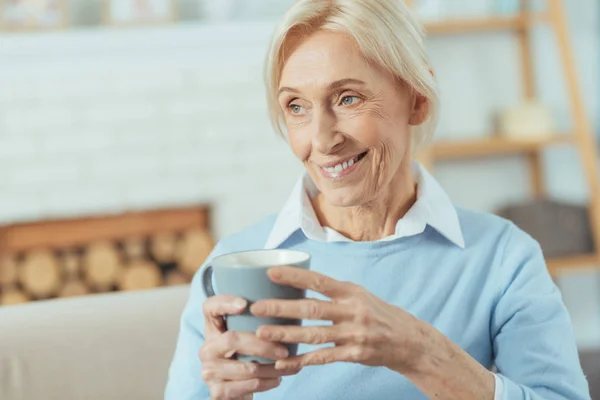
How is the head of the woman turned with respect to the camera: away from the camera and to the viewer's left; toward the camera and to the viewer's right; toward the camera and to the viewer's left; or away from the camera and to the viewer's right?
toward the camera and to the viewer's left

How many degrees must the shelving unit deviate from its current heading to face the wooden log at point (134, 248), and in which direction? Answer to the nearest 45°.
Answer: approximately 90° to its right

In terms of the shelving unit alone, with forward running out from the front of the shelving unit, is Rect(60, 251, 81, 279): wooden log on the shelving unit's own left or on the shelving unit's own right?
on the shelving unit's own right

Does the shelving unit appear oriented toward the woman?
yes

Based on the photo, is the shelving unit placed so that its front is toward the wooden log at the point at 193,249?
no

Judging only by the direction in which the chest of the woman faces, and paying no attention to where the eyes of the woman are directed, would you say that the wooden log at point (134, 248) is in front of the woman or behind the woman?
behind

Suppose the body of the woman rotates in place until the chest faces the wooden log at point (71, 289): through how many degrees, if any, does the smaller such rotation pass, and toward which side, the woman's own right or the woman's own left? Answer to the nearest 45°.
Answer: approximately 135° to the woman's own right

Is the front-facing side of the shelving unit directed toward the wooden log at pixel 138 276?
no

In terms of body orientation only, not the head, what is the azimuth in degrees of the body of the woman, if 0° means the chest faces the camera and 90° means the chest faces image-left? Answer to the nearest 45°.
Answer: approximately 0°

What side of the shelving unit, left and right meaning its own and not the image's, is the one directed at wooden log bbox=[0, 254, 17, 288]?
right

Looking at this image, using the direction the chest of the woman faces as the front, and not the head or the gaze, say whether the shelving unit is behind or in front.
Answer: behind

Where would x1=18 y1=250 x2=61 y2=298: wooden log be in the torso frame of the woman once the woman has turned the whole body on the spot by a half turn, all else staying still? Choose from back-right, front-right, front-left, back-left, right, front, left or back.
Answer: front-left

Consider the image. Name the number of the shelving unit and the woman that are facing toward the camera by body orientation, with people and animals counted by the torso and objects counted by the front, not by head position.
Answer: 2

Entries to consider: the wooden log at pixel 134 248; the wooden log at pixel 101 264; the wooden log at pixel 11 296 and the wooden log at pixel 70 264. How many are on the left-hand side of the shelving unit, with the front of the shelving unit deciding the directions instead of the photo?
0

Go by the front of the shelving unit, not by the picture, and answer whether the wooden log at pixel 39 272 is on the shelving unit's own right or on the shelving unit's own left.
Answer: on the shelving unit's own right

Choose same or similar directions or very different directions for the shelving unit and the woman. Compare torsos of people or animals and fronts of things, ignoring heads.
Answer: same or similar directions

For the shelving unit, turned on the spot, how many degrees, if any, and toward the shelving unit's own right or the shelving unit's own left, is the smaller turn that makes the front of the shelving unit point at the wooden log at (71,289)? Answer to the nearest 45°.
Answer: approximately 90° to the shelving unit's own right

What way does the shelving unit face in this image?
toward the camera
